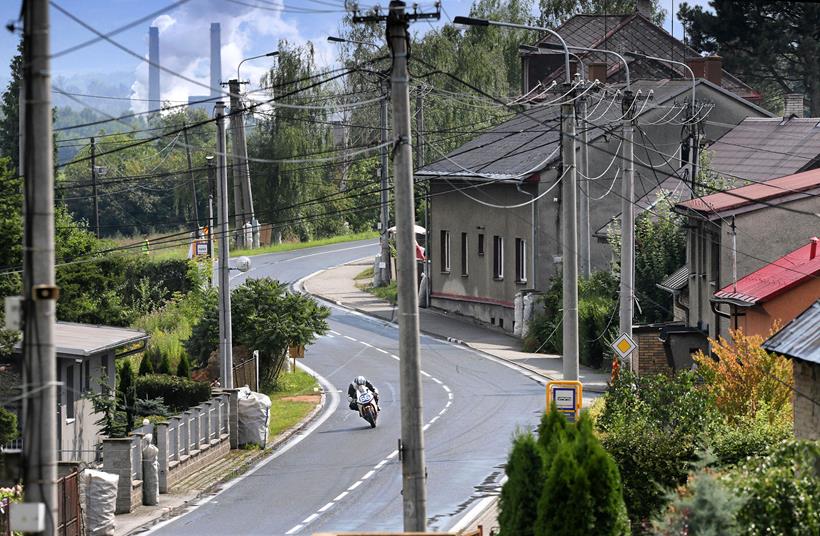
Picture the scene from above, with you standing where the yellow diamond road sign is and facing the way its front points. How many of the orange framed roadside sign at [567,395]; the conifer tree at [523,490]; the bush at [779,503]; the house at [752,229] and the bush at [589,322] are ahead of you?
3

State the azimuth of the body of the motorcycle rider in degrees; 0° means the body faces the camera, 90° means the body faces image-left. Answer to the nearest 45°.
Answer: approximately 0°

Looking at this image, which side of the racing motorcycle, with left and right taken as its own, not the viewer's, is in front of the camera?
front

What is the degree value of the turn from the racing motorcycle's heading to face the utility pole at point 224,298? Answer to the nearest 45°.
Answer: approximately 90° to its right

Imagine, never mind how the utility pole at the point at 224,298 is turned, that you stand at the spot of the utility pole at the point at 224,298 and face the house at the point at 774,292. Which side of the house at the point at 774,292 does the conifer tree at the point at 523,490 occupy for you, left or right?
right

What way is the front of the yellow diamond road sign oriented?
toward the camera

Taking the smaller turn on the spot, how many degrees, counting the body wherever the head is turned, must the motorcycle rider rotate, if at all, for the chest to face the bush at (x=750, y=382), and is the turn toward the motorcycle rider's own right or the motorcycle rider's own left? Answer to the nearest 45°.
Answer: approximately 45° to the motorcycle rider's own left

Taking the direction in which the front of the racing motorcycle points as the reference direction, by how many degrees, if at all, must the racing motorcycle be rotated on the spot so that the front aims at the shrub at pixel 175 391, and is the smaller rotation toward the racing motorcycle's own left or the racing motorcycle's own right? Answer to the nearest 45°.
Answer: approximately 90° to the racing motorcycle's own right

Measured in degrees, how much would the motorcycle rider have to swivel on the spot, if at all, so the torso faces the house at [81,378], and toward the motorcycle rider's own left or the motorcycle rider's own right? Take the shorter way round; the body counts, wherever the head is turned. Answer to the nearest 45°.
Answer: approximately 45° to the motorcycle rider's own right

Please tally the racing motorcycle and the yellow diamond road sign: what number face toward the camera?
2

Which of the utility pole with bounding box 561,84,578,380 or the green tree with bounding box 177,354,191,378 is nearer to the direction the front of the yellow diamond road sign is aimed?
the utility pole

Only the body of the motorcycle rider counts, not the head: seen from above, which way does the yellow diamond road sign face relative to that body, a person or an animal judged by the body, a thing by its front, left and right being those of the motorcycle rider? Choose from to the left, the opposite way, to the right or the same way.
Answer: the same way

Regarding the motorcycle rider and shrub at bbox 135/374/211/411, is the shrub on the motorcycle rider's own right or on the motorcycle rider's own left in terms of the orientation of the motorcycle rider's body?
on the motorcycle rider's own right

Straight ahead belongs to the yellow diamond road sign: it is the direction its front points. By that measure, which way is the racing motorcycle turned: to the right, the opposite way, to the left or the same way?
the same way

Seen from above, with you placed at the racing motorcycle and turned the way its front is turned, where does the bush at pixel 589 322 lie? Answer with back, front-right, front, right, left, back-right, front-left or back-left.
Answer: back-left

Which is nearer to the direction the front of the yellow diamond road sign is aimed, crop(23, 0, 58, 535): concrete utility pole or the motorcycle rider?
the concrete utility pole

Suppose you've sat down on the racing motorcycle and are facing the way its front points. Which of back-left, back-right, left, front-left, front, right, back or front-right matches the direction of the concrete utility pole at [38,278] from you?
front
